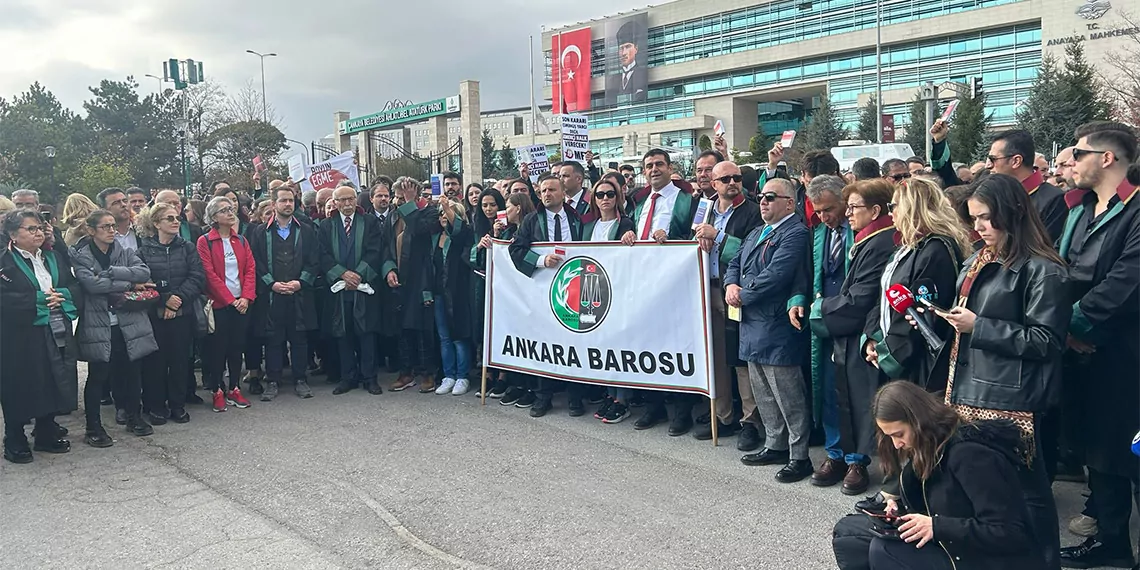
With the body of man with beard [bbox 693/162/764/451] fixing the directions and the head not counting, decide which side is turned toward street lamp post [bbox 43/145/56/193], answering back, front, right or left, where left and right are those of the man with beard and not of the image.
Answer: right

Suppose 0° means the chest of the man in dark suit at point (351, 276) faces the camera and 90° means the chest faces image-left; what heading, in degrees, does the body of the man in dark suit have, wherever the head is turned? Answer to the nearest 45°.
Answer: approximately 0°

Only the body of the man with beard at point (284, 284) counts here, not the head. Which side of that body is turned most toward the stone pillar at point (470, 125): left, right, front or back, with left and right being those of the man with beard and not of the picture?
back

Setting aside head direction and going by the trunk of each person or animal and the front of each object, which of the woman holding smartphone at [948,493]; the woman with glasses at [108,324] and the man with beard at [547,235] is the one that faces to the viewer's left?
the woman holding smartphone

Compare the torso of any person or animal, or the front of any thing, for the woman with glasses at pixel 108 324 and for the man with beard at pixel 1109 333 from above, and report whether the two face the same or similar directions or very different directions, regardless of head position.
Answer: very different directions

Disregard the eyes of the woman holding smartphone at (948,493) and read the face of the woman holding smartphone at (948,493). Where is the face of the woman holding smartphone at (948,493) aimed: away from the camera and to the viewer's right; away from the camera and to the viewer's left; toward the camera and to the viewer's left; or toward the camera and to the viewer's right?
toward the camera and to the viewer's left

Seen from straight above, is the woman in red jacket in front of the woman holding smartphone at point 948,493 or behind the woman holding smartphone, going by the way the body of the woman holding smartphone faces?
in front

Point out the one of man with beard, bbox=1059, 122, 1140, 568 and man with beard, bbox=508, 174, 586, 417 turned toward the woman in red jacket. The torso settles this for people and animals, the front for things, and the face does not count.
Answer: man with beard, bbox=1059, 122, 1140, 568

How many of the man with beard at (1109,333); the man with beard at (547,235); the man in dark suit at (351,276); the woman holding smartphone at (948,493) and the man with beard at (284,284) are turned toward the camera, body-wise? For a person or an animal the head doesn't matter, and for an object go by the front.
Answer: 3

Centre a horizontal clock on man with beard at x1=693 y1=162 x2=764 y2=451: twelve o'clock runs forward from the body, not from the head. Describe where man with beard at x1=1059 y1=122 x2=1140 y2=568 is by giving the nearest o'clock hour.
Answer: man with beard at x1=1059 y1=122 x2=1140 y2=568 is roughly at 9 o'clock from man with beard at x1=693 y1=162 x2=764 y2=451.

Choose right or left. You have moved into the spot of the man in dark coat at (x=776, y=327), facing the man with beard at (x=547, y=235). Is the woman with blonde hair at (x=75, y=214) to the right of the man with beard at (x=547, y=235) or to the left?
left

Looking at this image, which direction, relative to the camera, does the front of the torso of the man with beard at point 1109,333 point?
to the viewer's left

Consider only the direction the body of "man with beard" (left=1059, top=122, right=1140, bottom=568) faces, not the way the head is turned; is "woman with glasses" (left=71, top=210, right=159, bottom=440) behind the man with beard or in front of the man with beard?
in front

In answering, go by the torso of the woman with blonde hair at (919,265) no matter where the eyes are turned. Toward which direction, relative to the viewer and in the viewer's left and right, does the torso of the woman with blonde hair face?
facing to the left of the viewer
